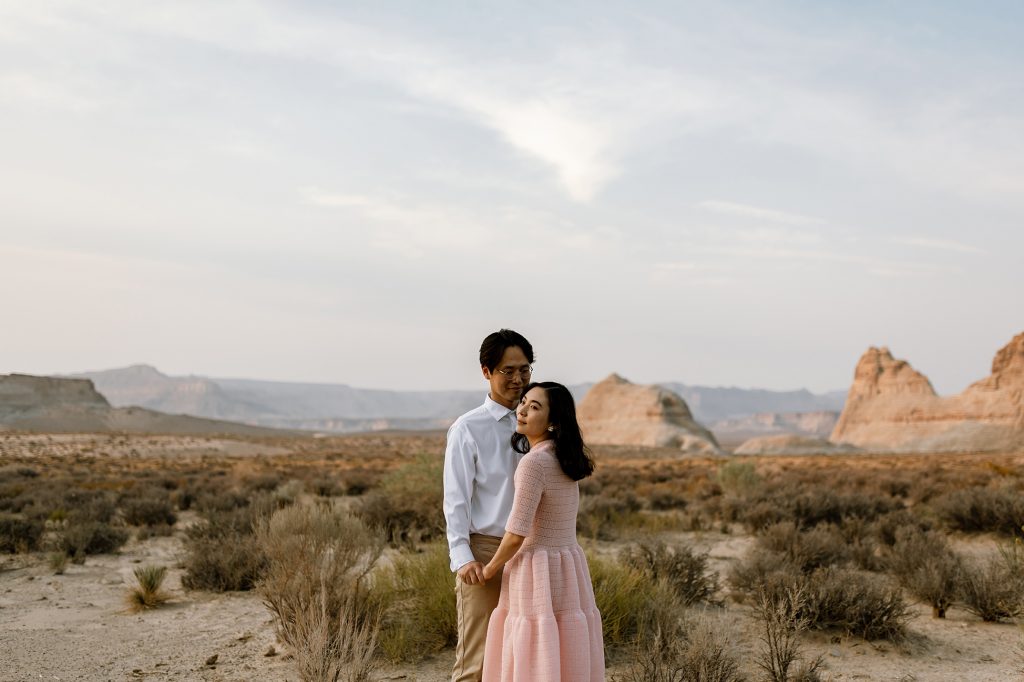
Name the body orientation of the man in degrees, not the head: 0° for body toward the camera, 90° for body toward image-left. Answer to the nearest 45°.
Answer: approximately 315°

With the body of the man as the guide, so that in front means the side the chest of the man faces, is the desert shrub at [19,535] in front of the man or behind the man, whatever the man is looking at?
behind

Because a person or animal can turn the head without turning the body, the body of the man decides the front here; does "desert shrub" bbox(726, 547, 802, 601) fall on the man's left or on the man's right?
on the man's left

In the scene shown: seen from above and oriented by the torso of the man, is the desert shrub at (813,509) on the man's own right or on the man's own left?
on the man's own left

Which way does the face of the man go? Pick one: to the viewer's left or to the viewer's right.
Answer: to the viewer's right

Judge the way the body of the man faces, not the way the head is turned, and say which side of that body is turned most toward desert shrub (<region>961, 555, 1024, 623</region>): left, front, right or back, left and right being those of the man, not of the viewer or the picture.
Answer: left

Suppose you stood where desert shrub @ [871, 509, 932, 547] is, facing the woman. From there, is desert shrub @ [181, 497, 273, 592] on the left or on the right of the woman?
right

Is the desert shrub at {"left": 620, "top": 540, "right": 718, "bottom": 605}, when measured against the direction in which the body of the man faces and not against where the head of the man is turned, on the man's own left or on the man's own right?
on the man's own left

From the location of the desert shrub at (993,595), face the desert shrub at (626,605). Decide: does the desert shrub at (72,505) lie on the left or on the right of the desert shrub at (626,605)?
right
